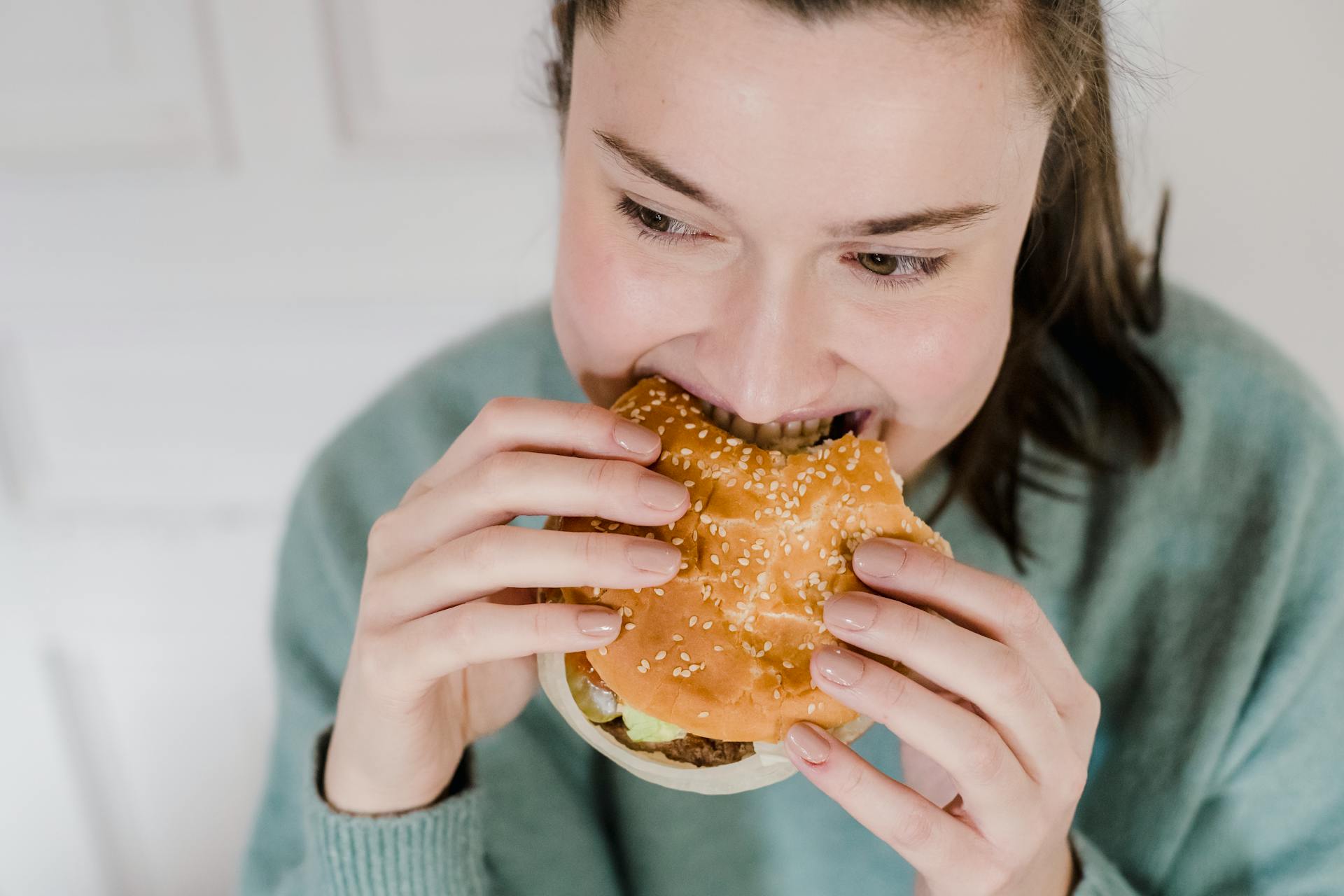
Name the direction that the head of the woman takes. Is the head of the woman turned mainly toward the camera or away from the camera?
toward the camera

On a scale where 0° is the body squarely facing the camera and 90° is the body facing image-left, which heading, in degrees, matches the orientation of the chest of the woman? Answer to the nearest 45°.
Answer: approximately 0°
